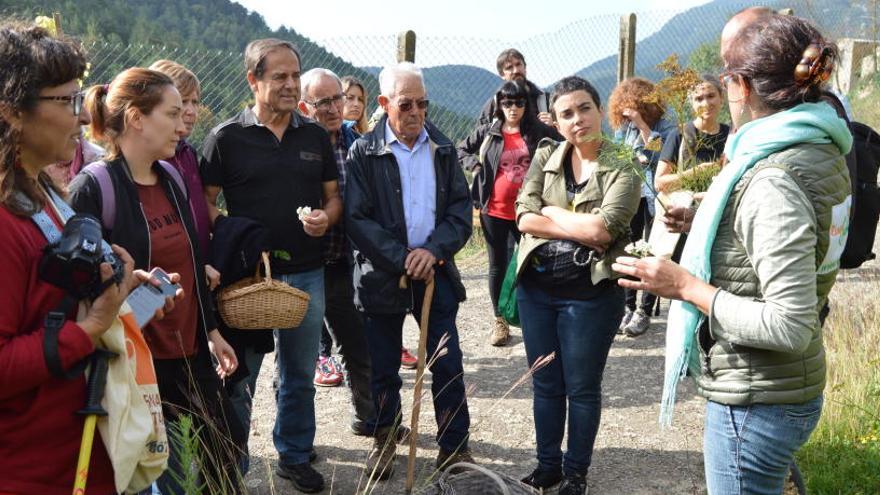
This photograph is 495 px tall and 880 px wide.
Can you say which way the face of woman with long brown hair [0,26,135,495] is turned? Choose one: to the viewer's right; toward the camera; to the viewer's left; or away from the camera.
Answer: to the viewer's right

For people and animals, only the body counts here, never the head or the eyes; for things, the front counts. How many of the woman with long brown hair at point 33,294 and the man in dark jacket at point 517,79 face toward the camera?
1

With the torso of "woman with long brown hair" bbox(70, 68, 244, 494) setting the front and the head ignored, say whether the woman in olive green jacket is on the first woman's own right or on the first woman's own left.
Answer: on the first woman's own left

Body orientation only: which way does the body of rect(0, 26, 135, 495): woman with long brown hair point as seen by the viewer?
to the viewer's right

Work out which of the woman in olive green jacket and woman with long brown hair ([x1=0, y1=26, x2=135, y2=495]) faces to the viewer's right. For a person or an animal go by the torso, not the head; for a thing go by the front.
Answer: the woman with long brown hair

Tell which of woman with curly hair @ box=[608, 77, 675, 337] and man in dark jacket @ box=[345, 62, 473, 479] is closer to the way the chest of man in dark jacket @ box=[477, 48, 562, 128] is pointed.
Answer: the man in dark jacket

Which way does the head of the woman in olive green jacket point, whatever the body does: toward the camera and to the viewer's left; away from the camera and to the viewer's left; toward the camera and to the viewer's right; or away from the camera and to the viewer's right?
toward the camera and to the viewer's right

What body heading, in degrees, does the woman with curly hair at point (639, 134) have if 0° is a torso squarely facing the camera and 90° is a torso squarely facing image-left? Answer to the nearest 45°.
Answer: approximately 45°

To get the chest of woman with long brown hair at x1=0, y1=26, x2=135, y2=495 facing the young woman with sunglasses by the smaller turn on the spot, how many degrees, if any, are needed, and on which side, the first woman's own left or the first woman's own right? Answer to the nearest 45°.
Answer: approximately 45° to the first woman's own left

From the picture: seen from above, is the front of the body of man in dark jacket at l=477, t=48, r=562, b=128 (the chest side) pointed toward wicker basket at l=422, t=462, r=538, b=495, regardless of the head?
yes
